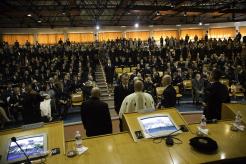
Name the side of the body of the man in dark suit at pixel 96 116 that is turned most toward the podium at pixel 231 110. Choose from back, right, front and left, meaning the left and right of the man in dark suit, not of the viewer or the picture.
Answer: right

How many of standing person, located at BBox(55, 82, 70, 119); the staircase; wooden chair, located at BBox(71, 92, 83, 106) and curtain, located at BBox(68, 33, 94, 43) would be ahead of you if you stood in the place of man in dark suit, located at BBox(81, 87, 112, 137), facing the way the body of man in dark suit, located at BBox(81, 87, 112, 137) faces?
4

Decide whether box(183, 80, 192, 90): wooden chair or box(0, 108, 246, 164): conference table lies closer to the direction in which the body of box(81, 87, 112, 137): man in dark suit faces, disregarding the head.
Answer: the wooden chair

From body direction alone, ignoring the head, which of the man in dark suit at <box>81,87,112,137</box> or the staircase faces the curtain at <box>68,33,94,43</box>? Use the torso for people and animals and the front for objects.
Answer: the man in dark suit

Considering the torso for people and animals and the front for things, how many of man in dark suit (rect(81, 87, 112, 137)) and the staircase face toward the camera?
1

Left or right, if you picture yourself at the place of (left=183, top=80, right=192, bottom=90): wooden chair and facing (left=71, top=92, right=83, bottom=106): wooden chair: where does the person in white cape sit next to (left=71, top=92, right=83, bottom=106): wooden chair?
left

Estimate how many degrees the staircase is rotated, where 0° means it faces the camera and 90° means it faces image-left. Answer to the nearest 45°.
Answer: approximately 0°

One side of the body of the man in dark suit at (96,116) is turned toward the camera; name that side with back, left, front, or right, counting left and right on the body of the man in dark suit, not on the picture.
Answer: back

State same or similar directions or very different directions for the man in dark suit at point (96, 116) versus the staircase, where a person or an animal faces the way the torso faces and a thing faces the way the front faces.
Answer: very different directions

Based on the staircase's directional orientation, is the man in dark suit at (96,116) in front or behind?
in front

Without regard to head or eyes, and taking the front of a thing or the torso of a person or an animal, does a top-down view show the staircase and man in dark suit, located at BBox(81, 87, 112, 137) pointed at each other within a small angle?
yes

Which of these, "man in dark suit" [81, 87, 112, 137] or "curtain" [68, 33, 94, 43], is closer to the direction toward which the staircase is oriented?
the man in dark suit

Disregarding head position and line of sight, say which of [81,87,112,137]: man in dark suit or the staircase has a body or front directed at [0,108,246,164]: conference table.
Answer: the staircase

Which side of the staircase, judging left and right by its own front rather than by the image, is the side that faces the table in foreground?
front

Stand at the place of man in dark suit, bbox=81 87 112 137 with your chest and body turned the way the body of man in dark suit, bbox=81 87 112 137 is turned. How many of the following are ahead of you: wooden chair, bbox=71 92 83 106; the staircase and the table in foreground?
2

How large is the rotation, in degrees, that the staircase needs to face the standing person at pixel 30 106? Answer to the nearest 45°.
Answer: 0° — it already faces them
